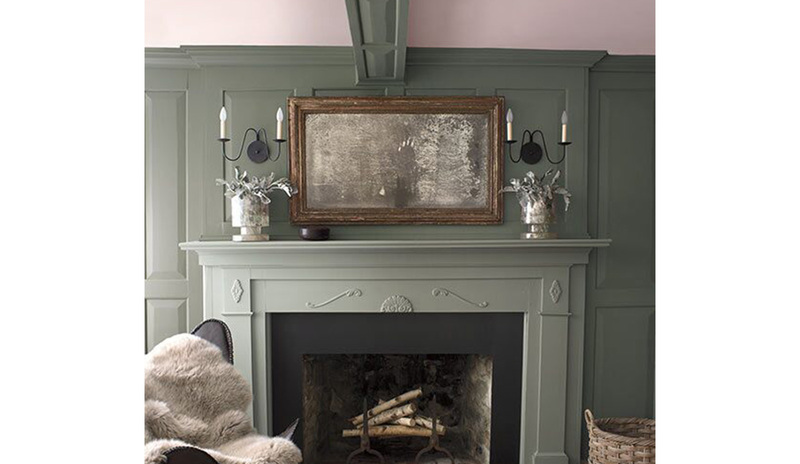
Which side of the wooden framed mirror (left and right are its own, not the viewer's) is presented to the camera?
front

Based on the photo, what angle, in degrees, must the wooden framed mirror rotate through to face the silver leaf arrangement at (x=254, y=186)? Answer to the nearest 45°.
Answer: approximately 90° to its right

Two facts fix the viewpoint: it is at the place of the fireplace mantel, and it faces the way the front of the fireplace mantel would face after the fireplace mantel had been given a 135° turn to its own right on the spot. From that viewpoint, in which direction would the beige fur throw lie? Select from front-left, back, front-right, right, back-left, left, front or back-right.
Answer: left

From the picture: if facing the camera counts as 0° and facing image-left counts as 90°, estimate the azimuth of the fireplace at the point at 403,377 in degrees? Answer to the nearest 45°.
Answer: approximately 0°

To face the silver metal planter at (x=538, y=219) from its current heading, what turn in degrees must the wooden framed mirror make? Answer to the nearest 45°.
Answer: approximately 90° to its left

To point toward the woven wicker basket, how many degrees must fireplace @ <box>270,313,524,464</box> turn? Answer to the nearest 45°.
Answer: approximately 45° to its left

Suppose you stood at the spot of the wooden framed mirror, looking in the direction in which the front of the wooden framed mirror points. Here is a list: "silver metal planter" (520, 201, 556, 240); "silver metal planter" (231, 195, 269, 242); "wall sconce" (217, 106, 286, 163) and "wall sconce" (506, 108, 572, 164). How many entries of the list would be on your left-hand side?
2

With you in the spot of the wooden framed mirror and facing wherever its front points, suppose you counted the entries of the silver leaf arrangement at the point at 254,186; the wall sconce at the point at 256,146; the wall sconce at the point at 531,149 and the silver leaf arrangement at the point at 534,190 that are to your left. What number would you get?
2

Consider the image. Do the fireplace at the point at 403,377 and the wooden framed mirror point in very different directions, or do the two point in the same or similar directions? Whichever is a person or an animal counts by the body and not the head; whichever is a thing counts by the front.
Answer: same or similar directions

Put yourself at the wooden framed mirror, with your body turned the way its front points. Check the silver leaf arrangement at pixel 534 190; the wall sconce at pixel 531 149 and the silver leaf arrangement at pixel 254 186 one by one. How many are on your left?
2
